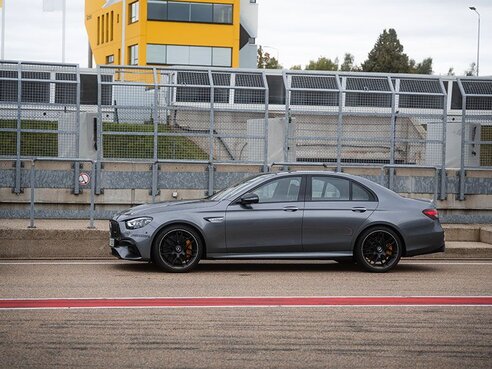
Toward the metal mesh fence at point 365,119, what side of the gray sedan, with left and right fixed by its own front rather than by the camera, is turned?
right

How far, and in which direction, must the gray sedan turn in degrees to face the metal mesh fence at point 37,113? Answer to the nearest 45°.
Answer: approximately 45° to its right

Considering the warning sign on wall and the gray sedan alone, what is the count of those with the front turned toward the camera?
1

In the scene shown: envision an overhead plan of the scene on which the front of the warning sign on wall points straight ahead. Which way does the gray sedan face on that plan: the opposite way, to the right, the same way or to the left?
to the right

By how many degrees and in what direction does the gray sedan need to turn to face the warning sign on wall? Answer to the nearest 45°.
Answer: approximately 45° to its right

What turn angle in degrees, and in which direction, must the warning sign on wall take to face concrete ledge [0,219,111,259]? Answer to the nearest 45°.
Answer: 0° — it already faces it

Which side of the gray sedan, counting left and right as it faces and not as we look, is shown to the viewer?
left

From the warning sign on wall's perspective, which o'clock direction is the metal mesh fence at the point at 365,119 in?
The metal mesh fence is roughly at 9 o'clock from the warning sign on wall.

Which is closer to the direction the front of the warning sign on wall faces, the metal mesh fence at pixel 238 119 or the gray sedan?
the gray sedan

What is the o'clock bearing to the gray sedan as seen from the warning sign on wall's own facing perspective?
The gray sedan is roughly at 11 o'clock from the warning sign on wall.
